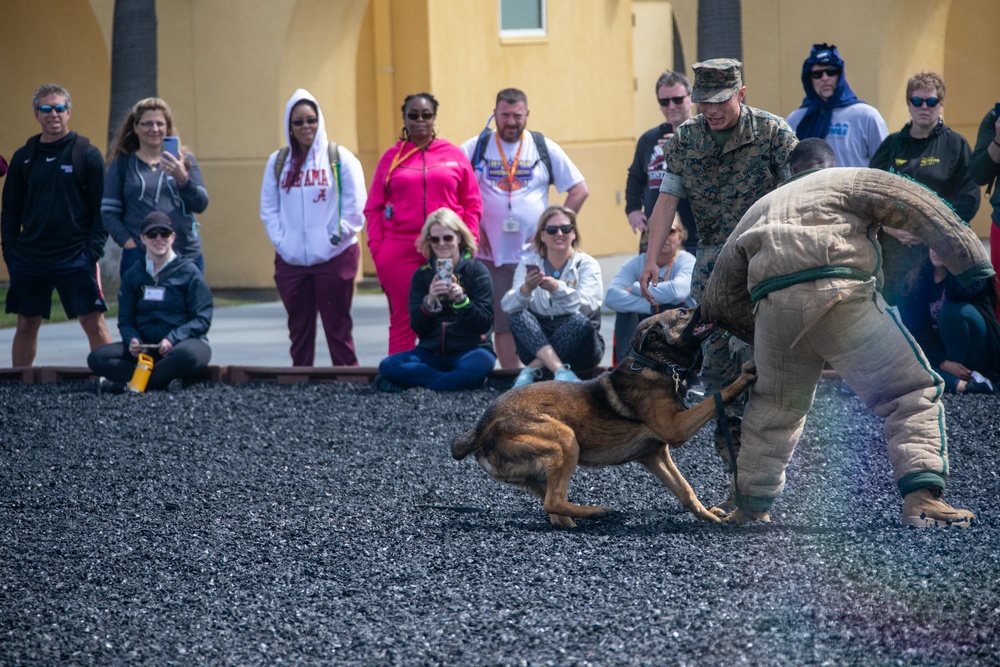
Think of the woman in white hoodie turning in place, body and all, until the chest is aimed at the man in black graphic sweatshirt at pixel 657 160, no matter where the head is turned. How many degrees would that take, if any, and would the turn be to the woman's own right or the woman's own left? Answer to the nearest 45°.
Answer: approximately 90° to the woman's own left

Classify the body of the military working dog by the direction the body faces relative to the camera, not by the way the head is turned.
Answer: to the viewer's right

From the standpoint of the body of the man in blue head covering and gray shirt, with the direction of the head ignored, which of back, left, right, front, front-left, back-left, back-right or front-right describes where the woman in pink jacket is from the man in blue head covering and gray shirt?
right

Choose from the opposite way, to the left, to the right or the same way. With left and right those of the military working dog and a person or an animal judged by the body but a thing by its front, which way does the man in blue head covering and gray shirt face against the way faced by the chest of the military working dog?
to the right

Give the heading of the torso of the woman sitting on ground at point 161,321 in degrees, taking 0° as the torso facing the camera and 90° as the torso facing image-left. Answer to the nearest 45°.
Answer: approximately 0°

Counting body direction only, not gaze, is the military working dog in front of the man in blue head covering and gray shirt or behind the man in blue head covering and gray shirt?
in front

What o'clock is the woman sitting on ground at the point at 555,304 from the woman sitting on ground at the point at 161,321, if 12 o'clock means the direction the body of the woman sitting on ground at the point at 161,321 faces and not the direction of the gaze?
the woman sitting on ground at the point at 555,304 is roughly at 10 o'clock from the woman sitting on ground at the point at 161,321.

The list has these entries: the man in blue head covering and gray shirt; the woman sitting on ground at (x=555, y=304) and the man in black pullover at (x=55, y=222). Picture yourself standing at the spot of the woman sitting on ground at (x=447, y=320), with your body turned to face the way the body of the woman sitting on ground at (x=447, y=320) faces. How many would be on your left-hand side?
2

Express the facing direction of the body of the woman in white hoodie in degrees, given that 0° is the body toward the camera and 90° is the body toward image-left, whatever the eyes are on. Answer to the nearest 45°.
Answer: approximately 0°

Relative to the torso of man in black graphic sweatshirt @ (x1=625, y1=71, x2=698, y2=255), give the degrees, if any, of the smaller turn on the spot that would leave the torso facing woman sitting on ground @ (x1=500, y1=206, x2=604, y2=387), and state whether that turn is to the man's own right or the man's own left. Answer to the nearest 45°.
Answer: approximately 45° to the man's own right
